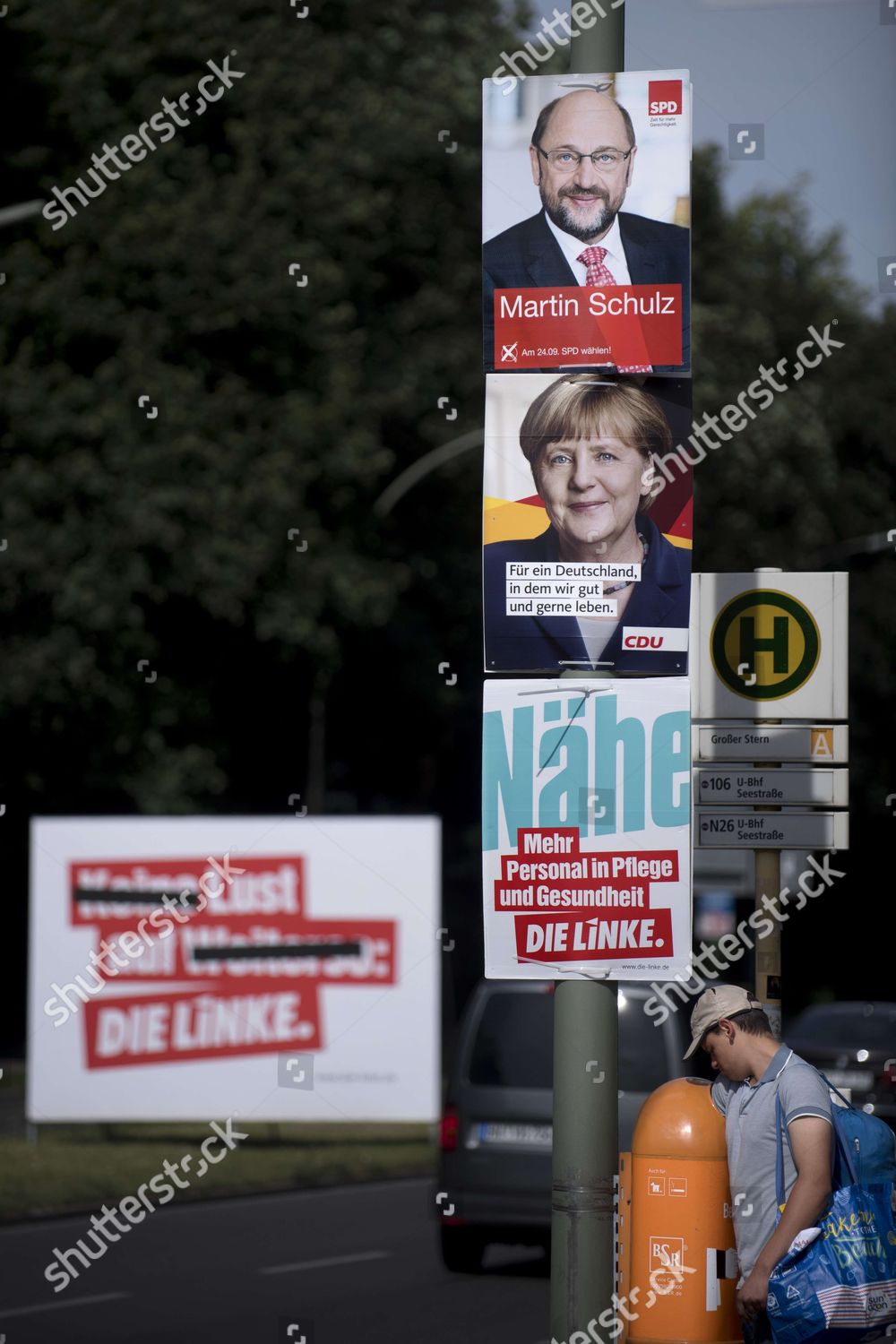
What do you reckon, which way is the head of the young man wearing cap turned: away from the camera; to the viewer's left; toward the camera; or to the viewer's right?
to the viewer's left

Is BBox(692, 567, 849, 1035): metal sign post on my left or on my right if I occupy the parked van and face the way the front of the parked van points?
on my right

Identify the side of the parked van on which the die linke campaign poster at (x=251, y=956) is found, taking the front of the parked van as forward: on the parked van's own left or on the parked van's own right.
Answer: on the parked van's own left

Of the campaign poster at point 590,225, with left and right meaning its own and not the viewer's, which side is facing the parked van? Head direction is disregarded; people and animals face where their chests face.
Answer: back

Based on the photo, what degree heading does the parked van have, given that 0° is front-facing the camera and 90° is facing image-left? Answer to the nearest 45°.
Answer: approximately 225°

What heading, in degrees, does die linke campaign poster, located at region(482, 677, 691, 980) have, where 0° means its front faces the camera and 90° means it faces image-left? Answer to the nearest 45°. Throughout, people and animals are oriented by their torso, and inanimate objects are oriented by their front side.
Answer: approximately 0°
